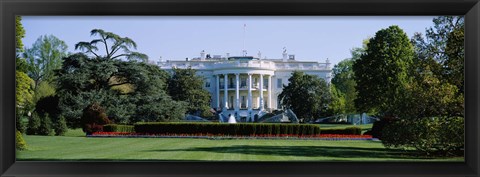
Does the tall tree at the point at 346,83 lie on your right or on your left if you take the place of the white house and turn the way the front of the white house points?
on your left

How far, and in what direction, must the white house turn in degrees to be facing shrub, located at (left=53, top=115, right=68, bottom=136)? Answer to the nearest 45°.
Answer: approximately 90° to its right

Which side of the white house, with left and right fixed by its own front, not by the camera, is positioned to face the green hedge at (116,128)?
front

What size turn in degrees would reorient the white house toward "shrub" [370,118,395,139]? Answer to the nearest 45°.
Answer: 0° — it already faces it

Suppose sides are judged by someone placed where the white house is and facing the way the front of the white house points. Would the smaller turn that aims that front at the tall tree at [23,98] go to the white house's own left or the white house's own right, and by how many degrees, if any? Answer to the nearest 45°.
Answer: approximately 45° to the white house's own right

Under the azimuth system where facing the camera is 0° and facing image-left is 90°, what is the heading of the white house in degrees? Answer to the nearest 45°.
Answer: approximately 0°
